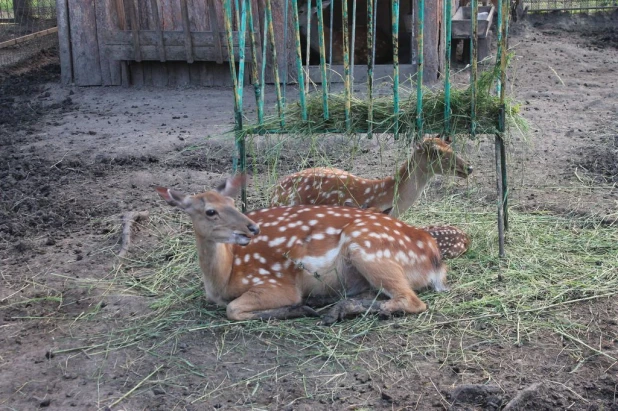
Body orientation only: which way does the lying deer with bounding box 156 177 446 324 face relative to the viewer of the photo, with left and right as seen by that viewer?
facing to the left of the viewer

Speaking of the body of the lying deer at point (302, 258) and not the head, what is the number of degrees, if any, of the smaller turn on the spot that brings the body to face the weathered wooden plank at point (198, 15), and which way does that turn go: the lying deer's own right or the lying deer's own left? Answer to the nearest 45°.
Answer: approximately 90° to the lying deer's own right

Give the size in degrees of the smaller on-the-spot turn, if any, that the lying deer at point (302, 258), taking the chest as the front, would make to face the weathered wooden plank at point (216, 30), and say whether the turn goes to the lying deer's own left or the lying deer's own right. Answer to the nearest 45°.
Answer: approximately 90° to the lying deer's own right

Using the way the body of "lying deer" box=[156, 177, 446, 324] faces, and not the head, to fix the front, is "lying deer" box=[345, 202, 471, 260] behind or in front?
behind

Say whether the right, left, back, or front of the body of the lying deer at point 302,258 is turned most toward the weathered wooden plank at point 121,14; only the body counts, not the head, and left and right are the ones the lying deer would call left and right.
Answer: right

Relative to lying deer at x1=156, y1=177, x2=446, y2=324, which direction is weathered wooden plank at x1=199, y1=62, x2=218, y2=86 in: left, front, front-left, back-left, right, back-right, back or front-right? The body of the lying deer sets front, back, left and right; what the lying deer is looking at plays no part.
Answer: right

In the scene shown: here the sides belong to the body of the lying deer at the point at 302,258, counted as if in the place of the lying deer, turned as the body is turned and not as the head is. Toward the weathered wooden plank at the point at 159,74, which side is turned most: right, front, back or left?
right
